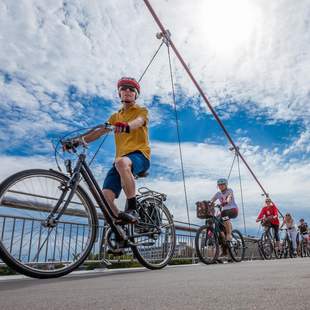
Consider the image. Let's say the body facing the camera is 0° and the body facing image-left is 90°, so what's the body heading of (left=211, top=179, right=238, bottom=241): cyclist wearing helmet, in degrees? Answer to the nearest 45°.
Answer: approximately 45°

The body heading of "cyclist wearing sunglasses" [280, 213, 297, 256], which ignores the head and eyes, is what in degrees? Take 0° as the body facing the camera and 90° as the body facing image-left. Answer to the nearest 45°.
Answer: approximately 45°

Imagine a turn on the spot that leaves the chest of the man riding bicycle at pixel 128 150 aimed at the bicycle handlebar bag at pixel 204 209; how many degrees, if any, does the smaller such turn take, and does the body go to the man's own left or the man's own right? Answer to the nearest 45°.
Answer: approximately 180°

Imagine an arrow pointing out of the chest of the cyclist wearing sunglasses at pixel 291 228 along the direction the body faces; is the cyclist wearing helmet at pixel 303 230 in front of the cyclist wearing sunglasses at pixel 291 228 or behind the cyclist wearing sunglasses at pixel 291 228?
behind

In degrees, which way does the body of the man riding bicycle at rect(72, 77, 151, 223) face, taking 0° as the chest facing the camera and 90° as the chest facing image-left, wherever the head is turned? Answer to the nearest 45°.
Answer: approximately 45°
